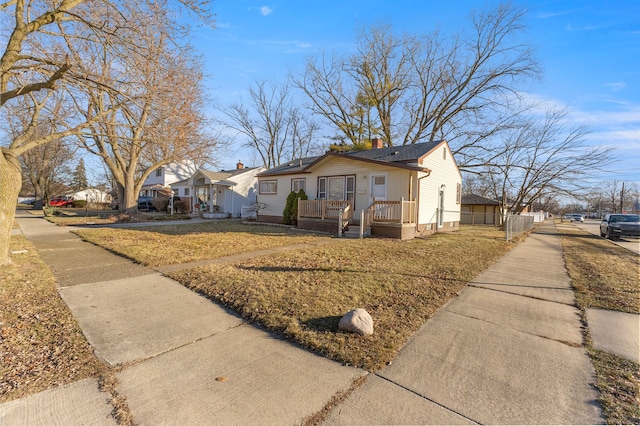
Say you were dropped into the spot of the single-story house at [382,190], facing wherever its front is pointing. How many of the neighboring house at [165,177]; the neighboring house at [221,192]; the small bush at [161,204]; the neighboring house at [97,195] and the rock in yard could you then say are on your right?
4

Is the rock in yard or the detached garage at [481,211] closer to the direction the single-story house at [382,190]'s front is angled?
the rock in yard

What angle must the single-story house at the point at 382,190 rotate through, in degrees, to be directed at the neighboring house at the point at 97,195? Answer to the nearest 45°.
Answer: approximately 90° to its right

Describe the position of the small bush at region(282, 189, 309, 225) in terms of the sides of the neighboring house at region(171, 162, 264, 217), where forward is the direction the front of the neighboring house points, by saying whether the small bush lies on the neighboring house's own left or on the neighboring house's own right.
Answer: on the neighboring house's own left

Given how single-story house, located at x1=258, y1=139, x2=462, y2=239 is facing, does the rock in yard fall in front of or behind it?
in front

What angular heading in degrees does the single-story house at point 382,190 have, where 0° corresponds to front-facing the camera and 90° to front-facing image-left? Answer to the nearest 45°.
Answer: approximately 45°

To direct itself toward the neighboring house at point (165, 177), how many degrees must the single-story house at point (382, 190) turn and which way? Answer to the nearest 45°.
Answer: approximately 90° to its right

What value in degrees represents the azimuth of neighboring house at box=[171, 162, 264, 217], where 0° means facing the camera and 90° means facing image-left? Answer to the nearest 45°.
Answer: approximately 45°

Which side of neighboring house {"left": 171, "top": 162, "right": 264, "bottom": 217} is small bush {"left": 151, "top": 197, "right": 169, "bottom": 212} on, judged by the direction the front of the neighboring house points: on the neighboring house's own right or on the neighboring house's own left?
on the neighboring house's own right

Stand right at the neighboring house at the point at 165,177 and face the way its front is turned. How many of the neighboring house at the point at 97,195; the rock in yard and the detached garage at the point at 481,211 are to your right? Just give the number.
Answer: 1

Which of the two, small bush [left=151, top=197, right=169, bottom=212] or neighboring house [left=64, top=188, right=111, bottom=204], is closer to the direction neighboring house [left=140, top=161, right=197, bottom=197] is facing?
the small bush
